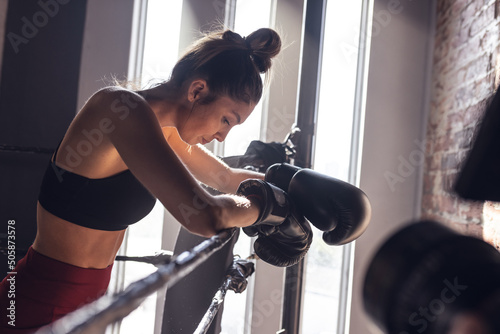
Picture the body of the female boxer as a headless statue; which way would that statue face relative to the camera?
to the viewer's right

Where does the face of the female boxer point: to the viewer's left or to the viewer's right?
to the viewer's right

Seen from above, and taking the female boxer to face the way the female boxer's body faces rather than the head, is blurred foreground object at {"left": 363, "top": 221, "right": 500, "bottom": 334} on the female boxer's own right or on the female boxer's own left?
on the female boxer's own right
